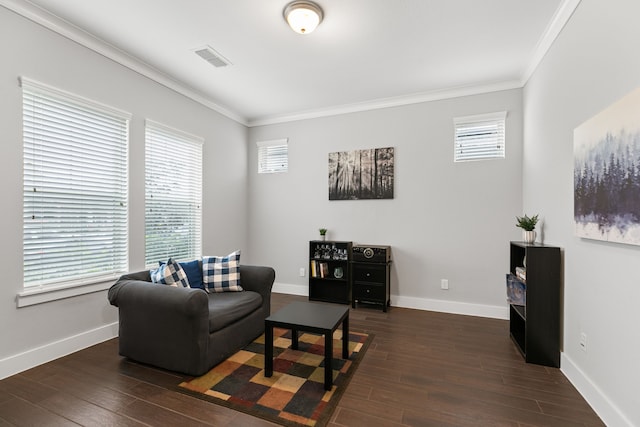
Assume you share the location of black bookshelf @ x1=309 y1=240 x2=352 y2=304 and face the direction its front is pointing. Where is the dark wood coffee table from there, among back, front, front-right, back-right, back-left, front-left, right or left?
front

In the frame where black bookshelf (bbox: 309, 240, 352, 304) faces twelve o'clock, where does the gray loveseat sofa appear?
The gray loveseat sofa is roughly at 1 o'clock from the black bookshelf.

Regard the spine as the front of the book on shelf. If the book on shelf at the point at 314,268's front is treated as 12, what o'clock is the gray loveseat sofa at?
The gray loveseat sofa is roughly at 1 o'clock from the book on shelf.

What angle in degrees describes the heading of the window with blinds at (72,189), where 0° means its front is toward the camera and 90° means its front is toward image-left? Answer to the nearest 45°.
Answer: approximately 315°

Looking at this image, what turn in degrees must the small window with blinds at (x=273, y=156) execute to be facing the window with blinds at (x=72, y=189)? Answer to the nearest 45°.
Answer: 0° — it already faces it

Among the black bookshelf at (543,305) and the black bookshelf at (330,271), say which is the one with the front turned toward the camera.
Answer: the black bookshelf at (330,271)

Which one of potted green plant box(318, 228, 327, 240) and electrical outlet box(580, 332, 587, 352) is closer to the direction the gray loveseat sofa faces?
the electrical outlet

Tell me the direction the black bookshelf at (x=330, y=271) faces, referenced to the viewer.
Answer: facing the viewer

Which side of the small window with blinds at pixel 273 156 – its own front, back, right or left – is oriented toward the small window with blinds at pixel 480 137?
left

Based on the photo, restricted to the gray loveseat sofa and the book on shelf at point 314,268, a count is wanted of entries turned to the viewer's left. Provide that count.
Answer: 0

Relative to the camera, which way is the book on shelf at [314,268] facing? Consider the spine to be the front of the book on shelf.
toward the camera

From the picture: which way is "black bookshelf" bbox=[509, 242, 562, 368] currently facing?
to the viewer's left

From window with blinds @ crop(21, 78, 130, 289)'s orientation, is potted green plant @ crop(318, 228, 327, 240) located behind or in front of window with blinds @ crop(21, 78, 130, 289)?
in front

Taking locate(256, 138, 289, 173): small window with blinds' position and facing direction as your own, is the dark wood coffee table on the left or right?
on its left

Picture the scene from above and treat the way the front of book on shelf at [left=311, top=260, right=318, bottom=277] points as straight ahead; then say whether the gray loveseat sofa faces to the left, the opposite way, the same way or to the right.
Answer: to the left

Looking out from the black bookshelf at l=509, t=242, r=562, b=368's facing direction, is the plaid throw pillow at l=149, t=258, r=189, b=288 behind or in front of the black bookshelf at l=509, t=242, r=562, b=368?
in front

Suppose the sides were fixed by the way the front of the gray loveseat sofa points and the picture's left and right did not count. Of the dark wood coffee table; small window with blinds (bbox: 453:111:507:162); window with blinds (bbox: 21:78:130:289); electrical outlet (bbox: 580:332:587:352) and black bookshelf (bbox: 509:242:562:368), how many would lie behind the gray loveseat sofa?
1

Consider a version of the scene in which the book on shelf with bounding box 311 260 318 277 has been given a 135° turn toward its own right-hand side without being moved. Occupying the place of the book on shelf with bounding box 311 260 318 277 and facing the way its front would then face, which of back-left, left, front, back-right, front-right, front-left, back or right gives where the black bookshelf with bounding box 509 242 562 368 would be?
back

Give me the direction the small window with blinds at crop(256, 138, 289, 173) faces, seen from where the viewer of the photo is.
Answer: facing the viewer and to the left of the viewer
